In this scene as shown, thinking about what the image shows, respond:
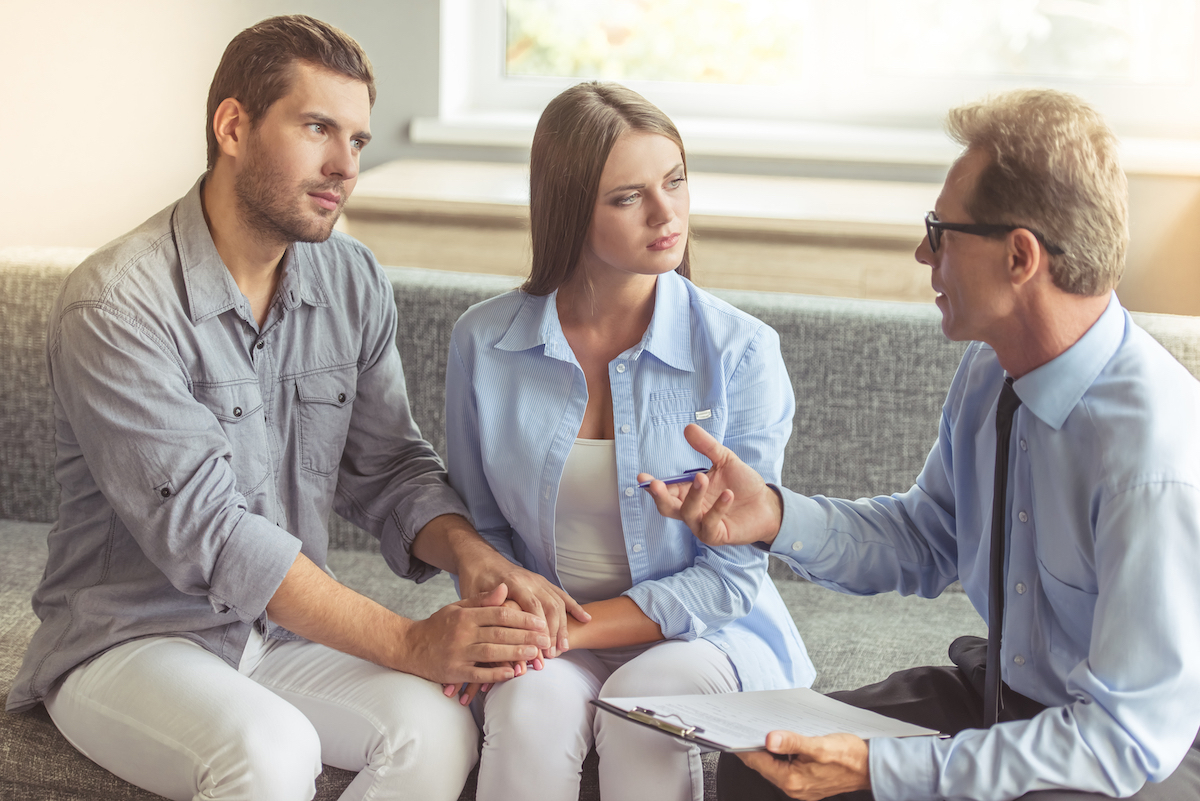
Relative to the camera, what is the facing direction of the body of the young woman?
toward the camera

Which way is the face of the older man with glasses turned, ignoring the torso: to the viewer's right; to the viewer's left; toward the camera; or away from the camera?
to the viewer's left

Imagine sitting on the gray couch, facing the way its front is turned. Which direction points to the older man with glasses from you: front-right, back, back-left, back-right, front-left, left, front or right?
front

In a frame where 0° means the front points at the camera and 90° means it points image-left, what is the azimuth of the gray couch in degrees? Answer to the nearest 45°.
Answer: approximately 0°

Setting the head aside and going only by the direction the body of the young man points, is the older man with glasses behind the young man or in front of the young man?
in front

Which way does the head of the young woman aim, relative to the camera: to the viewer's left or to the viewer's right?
to the viewer's right
